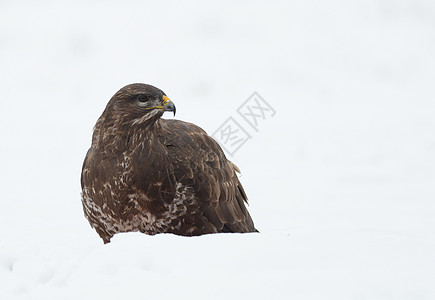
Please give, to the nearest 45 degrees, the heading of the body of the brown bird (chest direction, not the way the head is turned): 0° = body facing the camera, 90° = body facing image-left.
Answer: approximately 45°
